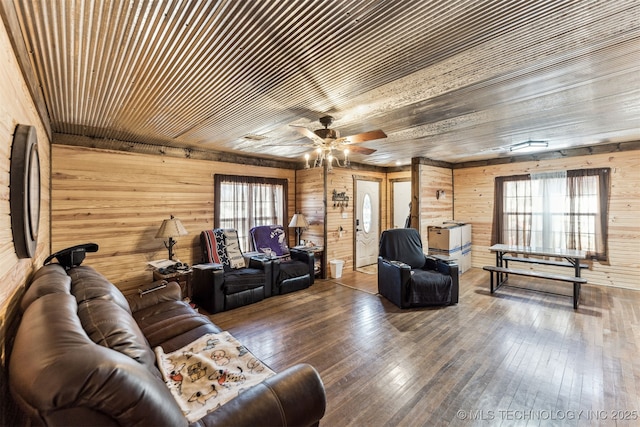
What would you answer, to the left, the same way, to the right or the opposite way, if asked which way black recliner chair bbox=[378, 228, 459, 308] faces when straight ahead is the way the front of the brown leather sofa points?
to the right

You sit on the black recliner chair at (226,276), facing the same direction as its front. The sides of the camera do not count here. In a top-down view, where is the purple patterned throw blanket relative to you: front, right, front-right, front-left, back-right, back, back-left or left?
left

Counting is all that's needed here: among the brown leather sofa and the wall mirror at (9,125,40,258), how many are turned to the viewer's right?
2

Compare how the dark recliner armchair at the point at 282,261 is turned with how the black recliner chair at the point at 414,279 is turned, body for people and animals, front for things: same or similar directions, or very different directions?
same or similar directions

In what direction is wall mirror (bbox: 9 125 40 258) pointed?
to the viewer's right

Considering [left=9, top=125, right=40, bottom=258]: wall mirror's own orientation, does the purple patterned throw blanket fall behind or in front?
in front

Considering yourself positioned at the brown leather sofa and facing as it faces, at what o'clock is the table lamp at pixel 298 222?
The table lamp is roughly at 10 o'clock from the brown leather sofa.

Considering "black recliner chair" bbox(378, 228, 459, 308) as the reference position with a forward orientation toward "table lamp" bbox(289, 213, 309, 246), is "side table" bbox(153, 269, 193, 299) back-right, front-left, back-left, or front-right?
front-left

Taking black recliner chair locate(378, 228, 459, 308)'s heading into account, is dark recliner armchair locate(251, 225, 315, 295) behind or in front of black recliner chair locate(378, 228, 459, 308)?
behind

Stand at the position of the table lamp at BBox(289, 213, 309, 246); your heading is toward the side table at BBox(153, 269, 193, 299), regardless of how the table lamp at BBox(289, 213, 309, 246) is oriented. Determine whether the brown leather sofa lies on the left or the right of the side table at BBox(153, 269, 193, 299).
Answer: left

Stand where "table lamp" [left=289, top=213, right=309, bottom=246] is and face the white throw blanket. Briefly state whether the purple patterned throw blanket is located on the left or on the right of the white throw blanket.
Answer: right

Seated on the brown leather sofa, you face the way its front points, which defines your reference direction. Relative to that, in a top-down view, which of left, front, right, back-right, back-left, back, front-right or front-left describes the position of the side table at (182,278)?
left

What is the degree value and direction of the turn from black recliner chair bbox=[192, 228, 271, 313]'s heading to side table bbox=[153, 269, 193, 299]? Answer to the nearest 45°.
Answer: approximately 90° to its right

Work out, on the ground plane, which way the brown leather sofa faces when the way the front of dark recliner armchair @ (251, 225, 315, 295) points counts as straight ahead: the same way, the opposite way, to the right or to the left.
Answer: to the left

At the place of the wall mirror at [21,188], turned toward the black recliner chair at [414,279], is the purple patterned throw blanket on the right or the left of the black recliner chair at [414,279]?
left

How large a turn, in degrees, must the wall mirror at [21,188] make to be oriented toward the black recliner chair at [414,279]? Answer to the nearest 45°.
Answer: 0° — it already faces it

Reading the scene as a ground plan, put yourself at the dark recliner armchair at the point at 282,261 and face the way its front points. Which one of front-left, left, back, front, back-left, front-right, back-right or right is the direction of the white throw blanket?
front-right

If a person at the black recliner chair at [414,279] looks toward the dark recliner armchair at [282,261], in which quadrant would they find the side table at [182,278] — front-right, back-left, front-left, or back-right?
front-left

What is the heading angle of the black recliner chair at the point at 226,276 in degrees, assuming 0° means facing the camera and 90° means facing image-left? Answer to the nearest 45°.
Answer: approximately 315°

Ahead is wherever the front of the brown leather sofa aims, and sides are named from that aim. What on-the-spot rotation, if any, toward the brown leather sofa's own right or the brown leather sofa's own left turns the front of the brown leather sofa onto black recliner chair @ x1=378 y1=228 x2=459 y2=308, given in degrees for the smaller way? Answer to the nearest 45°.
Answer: approximately 45° to the brown leather sofa's own left

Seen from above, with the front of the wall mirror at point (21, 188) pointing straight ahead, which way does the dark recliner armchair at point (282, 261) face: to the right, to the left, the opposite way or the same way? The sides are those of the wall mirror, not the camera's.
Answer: to the right
